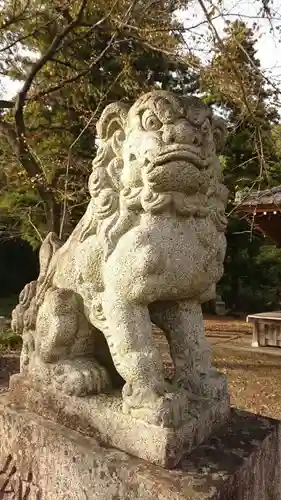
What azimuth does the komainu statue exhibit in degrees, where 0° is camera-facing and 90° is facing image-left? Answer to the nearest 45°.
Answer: approximately 315°

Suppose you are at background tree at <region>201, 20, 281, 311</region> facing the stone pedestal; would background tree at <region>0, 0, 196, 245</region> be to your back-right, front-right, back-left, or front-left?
front-right

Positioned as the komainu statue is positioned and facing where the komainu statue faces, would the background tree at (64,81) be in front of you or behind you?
behind

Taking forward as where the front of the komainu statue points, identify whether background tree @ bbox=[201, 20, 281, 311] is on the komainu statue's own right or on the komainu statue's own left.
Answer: on the komainu statue's own left
